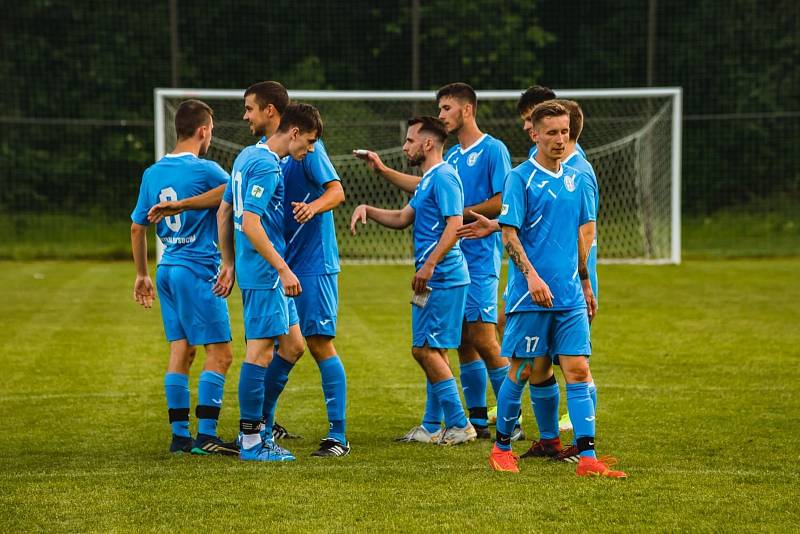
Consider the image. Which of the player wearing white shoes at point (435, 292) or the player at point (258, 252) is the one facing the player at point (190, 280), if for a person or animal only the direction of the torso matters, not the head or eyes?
the player wearing white shoes at point (435, 292)

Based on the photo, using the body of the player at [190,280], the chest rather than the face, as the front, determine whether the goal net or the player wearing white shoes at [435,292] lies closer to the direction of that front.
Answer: the goal net

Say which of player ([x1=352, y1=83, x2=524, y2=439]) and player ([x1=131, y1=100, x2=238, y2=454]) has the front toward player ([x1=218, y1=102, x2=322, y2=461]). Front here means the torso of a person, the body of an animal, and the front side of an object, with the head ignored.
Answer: player ([x1=352, y1=83, x2=524, y2=439])

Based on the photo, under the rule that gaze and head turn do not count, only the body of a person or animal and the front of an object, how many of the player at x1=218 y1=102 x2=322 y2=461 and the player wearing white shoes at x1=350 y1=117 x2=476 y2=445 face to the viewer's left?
1

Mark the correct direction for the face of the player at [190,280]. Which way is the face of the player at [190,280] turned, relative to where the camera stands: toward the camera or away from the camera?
away from the camera

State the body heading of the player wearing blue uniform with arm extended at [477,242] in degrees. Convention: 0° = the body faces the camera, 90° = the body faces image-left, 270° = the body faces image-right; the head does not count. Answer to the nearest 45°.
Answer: approximately 45°

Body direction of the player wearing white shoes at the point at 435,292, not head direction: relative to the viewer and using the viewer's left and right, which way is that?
facing to the left of the viewer

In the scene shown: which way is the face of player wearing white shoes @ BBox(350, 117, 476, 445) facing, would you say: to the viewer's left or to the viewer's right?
to the viewer's left

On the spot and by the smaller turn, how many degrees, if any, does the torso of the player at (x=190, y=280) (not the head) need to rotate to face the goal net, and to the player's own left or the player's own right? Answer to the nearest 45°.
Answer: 0° — they already face it

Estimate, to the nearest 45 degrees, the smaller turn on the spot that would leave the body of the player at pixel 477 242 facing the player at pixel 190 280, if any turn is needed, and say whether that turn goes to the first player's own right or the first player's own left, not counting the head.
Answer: approximately 45° to the first player's own right

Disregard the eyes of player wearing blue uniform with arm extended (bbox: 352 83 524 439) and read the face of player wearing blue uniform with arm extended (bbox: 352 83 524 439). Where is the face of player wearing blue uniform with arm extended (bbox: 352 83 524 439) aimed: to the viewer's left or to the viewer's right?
to the viewer's left
